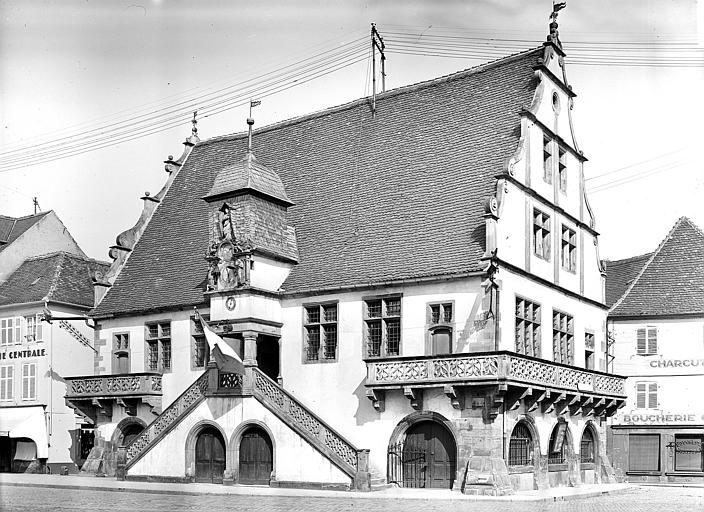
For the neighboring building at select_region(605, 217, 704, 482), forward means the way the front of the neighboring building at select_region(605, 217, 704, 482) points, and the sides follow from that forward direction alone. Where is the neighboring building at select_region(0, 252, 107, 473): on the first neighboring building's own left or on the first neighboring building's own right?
on the first neighboring building's own right

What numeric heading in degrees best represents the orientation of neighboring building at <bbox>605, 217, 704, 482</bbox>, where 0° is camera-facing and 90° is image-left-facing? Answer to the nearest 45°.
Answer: approximately 0°

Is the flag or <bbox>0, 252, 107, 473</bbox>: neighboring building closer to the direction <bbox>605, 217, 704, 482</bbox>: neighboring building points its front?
the flag

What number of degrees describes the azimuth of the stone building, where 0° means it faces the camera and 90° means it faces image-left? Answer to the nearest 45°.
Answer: approximately 45°
